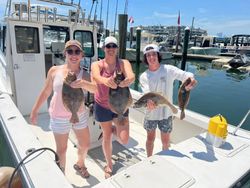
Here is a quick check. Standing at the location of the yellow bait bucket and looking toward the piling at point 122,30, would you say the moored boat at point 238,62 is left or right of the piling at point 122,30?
right

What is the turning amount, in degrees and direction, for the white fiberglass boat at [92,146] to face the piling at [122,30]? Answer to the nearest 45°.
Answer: approximately 45° to its right

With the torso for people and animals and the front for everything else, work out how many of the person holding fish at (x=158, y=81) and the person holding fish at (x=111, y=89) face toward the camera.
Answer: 2

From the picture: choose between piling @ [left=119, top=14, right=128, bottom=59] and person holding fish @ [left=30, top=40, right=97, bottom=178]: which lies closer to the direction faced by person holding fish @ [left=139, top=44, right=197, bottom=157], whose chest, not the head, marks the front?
the person holding fish

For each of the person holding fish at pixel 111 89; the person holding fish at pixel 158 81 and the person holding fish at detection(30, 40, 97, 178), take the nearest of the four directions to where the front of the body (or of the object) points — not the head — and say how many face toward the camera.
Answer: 3

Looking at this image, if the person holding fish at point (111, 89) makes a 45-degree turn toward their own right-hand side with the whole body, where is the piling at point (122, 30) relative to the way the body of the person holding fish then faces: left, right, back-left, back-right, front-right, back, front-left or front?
back-right

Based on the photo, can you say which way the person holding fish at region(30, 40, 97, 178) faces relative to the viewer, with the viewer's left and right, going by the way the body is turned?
facing the viewer

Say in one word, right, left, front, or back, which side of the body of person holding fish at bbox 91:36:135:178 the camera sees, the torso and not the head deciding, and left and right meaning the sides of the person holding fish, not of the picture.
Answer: front

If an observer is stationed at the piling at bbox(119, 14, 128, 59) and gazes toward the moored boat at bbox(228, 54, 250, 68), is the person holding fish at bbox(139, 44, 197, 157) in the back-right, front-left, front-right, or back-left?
back-right

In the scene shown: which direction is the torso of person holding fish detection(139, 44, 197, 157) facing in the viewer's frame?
toward the camera
